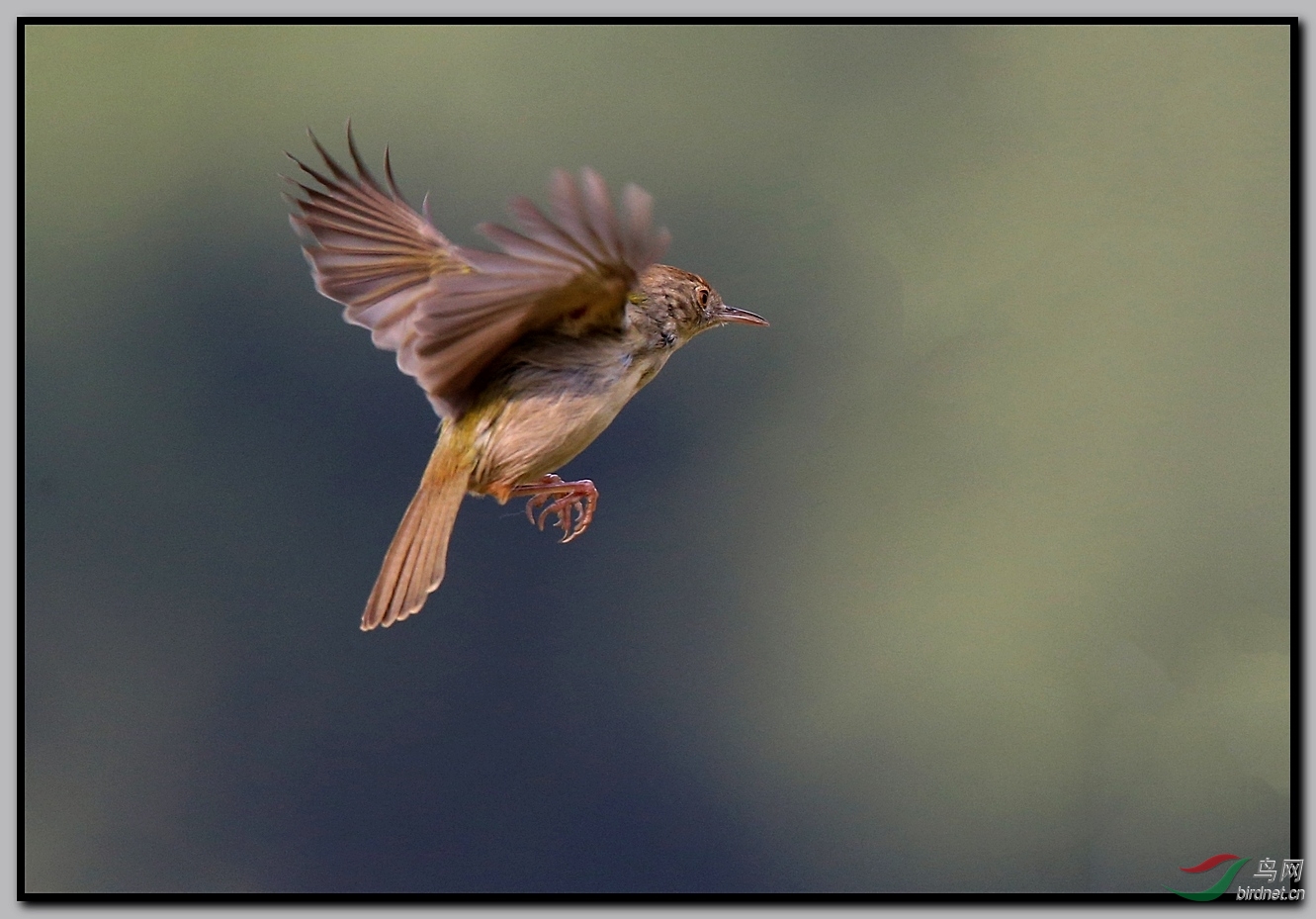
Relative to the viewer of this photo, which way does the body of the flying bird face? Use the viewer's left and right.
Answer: facing to the right of the viewer
